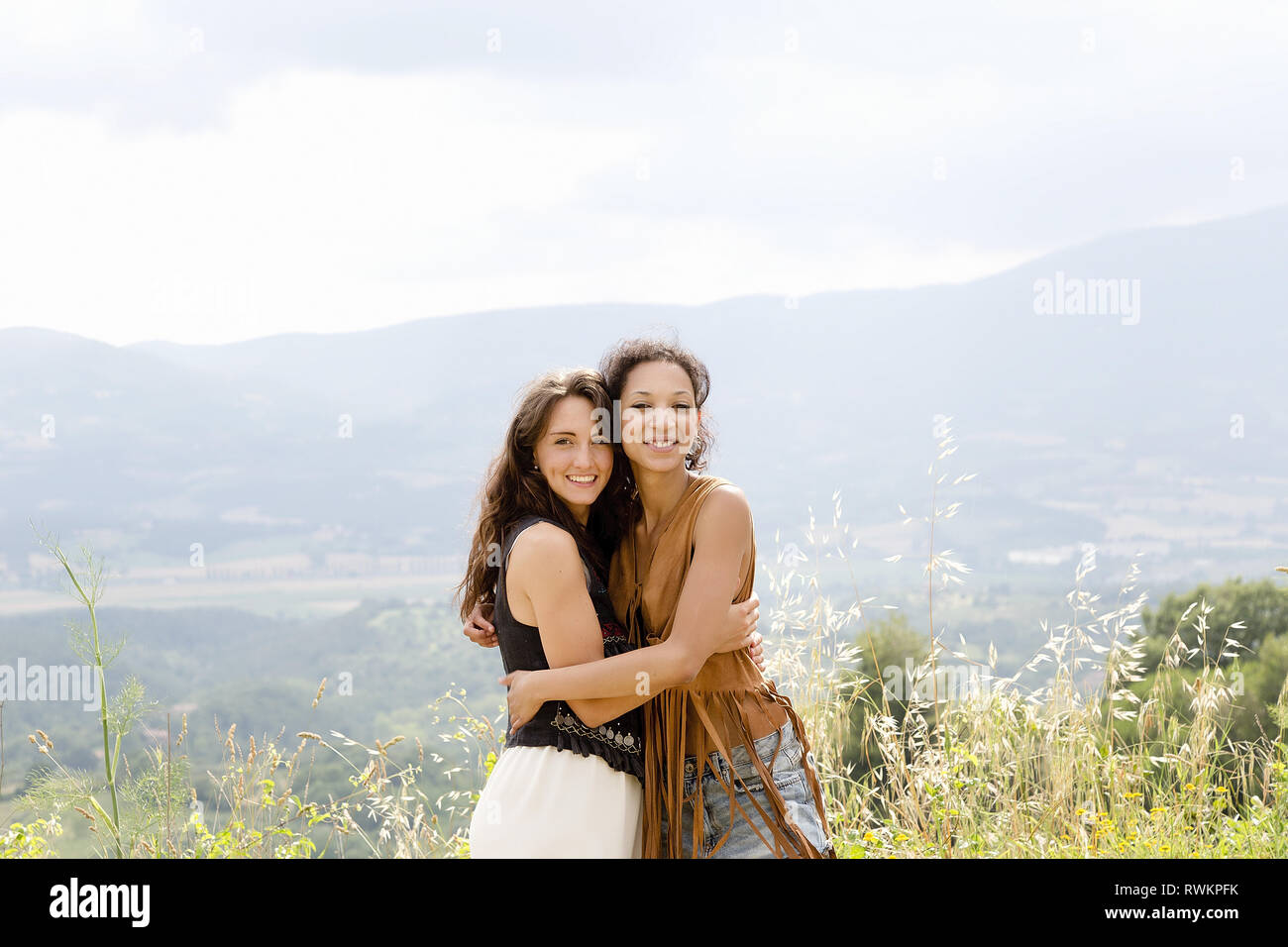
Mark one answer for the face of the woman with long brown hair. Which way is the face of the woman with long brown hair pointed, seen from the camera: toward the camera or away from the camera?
toward the camera

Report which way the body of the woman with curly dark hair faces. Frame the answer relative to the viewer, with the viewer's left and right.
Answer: facing the viewer and to the left of the viewer

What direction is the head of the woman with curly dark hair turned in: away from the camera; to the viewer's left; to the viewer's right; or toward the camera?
toward the camera
